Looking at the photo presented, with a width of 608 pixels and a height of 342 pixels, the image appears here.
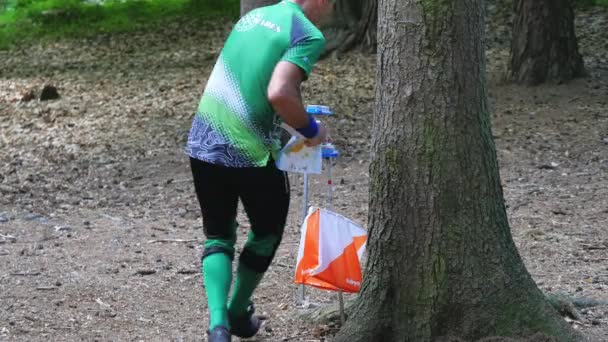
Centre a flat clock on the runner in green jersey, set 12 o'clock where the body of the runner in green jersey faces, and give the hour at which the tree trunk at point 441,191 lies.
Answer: The tree trunk is roughly at 2 o'clock from the runner in green jersey.

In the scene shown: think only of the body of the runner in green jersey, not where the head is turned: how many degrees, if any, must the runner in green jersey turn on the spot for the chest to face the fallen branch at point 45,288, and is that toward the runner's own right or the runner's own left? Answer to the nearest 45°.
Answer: approximately 90° to the runner's own left

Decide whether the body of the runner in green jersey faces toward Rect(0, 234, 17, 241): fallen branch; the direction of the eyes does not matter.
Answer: no

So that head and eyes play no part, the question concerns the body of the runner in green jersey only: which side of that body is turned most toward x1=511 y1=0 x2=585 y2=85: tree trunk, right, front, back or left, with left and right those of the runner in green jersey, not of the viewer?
front

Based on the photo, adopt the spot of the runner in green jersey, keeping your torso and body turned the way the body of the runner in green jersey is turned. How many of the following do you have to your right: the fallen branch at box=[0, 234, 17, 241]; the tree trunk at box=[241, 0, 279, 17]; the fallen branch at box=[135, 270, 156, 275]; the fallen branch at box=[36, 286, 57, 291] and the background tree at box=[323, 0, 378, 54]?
0

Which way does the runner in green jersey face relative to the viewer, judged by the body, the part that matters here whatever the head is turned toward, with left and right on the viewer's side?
facing away from the viewer and to the right of the viewer

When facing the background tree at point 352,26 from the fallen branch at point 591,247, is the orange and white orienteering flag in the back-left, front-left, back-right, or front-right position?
back-left

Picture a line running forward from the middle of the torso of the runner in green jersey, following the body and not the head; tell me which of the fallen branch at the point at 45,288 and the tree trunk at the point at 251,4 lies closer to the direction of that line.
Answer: the tree trunk

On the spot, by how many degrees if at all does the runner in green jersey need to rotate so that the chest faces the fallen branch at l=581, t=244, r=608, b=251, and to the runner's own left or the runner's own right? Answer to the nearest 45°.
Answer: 0° — they already face it

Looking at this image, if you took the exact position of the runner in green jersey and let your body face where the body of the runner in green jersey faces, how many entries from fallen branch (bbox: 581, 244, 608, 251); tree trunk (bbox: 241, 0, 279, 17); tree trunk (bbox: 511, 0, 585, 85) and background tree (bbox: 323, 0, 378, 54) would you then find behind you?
0

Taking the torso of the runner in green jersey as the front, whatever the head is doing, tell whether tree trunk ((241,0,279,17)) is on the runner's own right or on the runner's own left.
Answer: on the runner's own left

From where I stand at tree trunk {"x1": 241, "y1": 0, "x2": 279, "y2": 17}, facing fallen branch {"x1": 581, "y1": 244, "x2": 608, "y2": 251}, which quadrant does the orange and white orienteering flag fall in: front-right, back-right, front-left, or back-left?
front-right

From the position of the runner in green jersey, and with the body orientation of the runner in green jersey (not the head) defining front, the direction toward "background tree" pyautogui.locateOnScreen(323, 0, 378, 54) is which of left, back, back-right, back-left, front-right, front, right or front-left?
front-left

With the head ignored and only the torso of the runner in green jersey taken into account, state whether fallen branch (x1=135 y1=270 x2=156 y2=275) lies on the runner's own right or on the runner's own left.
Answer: on the runner's own left

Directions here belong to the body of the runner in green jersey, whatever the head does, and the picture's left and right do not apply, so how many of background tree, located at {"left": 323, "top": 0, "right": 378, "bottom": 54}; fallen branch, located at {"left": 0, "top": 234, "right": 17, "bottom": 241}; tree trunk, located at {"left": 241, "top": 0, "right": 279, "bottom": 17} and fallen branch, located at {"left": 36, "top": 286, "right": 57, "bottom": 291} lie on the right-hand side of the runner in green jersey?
0
